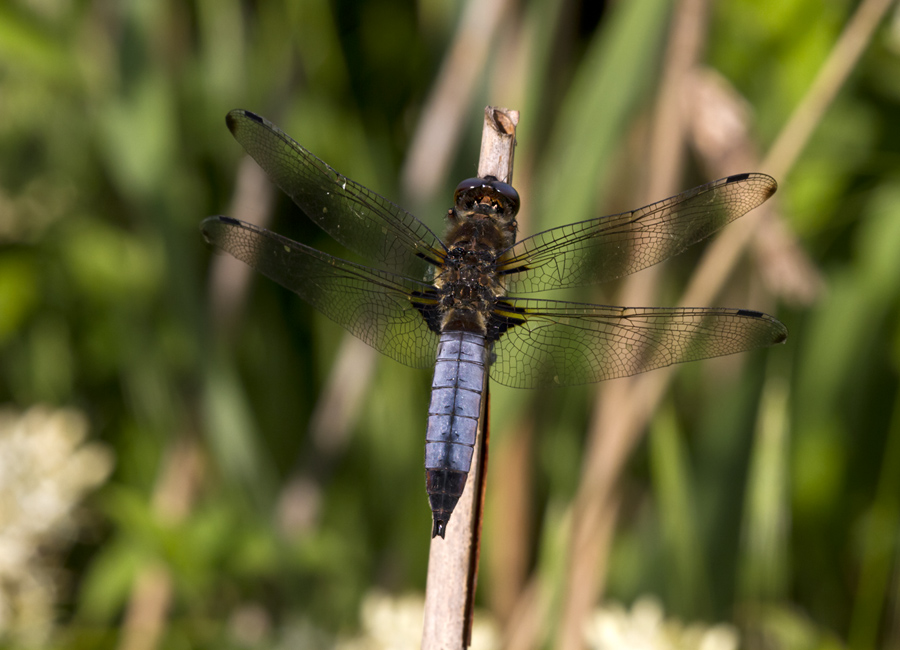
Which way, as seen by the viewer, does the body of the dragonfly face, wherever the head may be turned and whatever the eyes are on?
away from the camera
